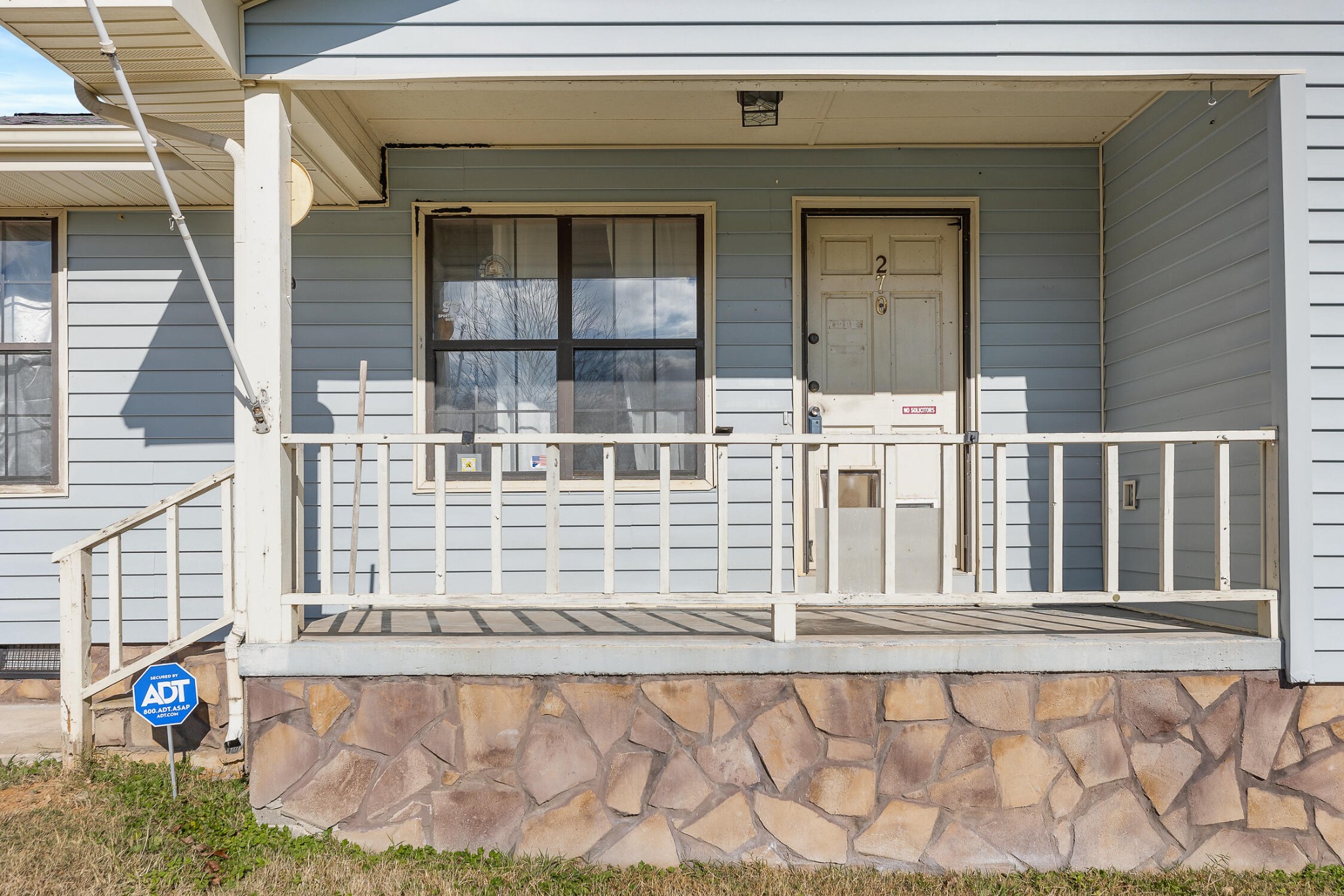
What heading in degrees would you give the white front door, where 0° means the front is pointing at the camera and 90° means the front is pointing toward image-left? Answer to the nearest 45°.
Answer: approximately 0°

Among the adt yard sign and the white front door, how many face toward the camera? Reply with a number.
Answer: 2

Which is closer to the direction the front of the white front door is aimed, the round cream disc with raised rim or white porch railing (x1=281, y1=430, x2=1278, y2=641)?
the white porch railing

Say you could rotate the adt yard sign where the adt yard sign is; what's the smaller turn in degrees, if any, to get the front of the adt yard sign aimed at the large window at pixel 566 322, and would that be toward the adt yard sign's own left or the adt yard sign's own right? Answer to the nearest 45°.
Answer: approximately 90° to the adt yard sign's own left

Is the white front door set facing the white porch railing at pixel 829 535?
yes

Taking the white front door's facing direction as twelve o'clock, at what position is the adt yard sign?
The adt yard sign is roughly at 2 o'clock from the white front door.

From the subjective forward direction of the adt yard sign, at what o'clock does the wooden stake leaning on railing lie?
The wooden stake leaning on railing is roughly at 8 o'clock from the adt yard sign.

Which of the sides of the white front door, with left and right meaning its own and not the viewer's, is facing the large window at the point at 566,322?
right

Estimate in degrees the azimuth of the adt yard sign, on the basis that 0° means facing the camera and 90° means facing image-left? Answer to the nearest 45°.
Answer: approximately 0°

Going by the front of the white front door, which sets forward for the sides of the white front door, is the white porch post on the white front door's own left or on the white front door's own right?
on the white front door's own right

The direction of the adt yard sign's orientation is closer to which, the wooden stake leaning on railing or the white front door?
the white front door
